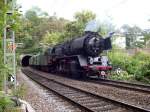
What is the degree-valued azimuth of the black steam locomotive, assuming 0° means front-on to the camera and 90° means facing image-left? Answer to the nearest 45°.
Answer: approximately 315°
